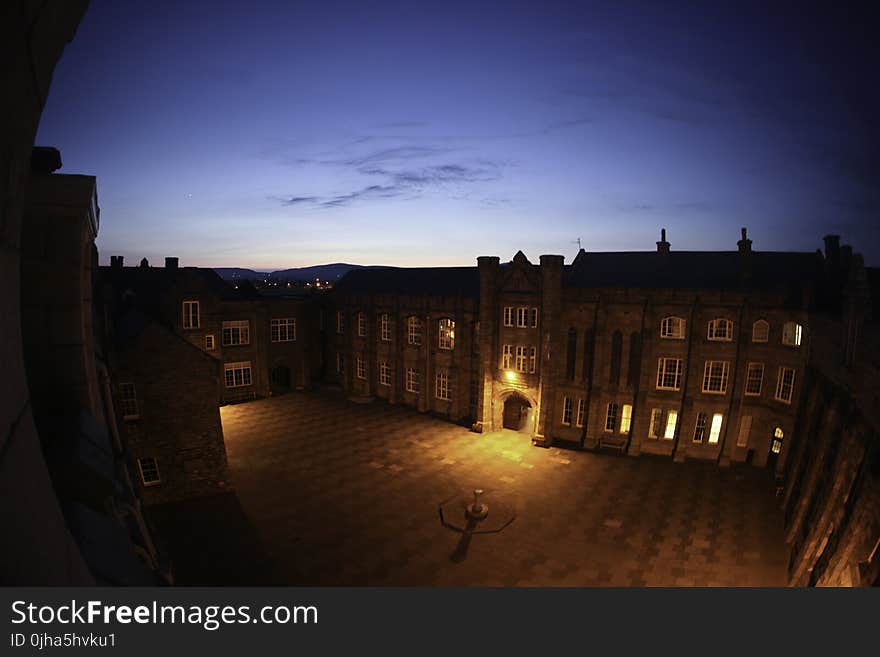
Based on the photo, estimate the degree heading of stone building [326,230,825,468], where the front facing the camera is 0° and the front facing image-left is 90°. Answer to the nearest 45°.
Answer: approximately 45°
